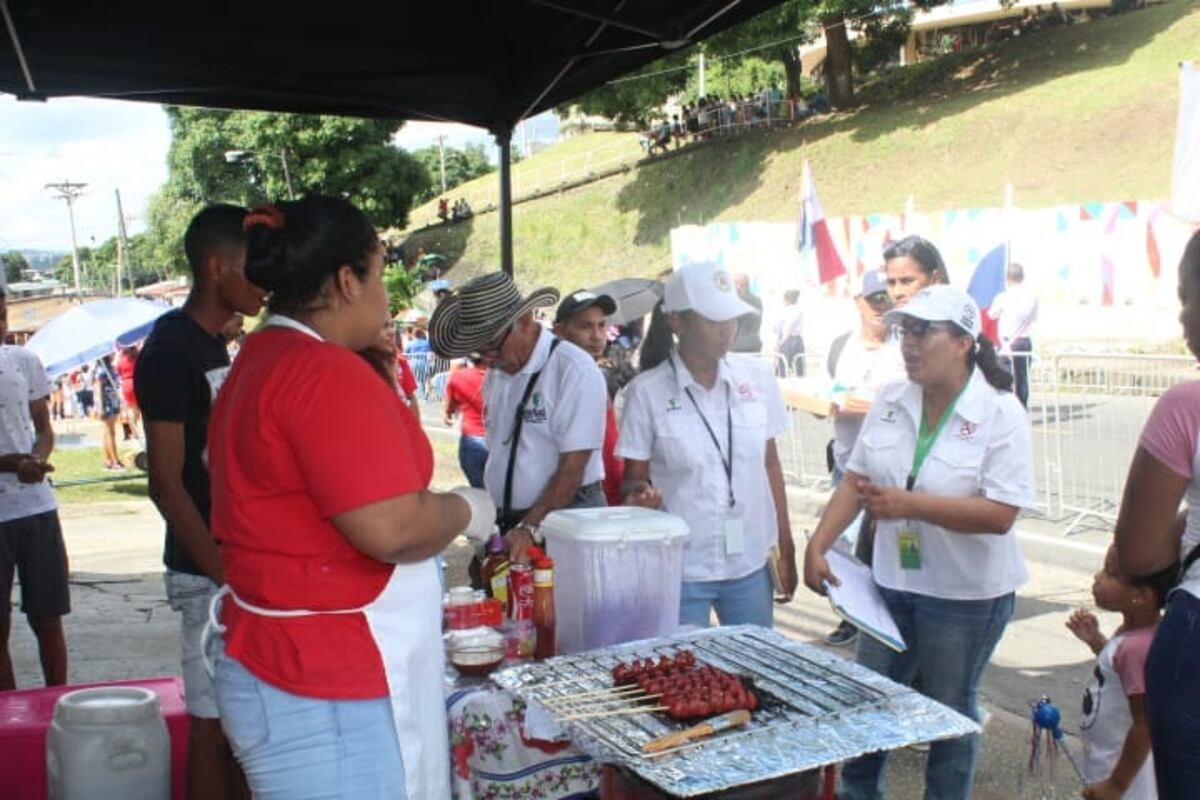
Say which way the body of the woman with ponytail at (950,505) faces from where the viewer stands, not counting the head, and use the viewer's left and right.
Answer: facing the viewer and to the left of the viewer

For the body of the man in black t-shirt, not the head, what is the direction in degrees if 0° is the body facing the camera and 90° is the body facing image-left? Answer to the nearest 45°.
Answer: approximately 270°

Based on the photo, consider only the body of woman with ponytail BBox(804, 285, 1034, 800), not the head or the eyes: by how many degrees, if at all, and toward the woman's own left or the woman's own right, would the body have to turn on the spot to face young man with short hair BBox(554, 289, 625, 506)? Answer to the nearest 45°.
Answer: approximately 90° to the woman's own right

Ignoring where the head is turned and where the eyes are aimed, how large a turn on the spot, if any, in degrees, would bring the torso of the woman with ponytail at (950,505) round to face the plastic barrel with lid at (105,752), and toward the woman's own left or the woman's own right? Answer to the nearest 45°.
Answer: approximately 45° to the woman's own right

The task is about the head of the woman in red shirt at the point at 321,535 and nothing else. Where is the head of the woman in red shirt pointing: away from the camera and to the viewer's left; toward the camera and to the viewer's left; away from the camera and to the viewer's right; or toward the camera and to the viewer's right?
away from the camera and to the viewer's right

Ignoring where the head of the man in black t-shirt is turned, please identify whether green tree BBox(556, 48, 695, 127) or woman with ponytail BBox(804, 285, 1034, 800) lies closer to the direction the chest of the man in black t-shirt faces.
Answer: the woman with ponytail

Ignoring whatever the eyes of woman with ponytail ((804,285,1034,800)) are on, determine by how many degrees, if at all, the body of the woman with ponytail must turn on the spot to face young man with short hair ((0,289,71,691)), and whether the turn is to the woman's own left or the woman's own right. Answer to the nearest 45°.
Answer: approximately 45° to the woman's own right

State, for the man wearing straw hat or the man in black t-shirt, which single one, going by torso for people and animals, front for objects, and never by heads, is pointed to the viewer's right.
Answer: the man in black t-shirt

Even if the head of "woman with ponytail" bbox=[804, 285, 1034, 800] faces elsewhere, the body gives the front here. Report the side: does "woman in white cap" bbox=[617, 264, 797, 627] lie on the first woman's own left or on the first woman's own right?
on the first woman's own right

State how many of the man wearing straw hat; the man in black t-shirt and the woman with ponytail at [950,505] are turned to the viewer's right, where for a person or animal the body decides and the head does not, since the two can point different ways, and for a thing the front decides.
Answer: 1

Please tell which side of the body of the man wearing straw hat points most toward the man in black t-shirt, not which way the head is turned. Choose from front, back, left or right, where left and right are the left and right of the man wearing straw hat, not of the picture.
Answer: front

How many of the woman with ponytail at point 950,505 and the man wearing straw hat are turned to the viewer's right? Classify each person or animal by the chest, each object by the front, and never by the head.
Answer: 0

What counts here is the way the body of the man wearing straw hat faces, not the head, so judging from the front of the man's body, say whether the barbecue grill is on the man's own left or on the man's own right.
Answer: on the man's own left

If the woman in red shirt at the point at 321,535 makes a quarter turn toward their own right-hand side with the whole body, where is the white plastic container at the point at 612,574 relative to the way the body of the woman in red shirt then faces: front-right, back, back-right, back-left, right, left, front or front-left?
left

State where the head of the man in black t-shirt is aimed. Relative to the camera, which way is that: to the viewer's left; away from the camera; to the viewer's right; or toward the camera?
to the viewer's right
